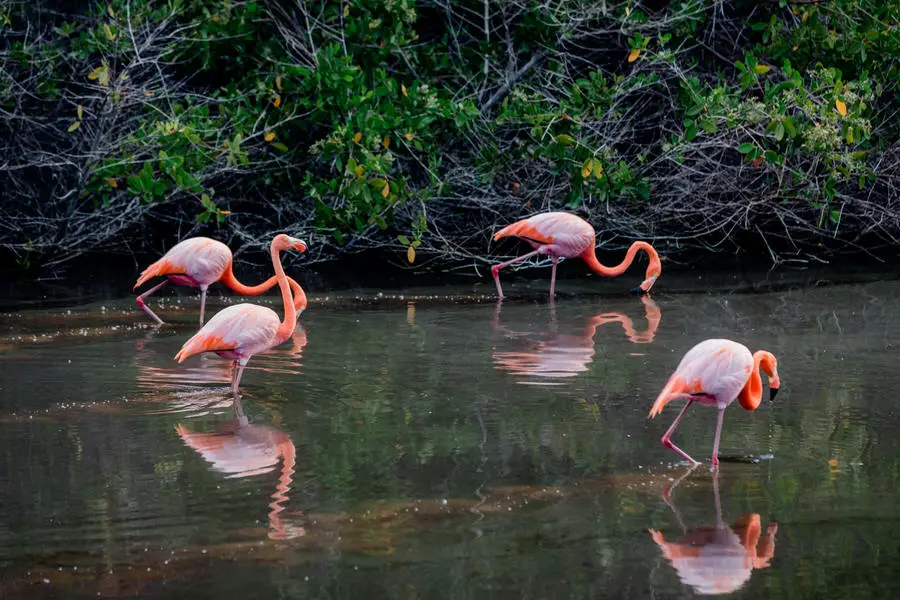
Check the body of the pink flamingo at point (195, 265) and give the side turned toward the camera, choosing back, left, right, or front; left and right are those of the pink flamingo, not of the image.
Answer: right

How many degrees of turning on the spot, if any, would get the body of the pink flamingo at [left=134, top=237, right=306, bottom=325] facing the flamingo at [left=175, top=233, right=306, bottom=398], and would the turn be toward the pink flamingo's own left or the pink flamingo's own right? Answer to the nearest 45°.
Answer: approximately 90° to the pink flamingo's own right

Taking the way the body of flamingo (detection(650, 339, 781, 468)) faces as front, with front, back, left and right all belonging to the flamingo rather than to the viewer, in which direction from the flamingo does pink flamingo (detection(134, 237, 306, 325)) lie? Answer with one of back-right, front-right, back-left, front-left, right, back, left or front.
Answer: back-left

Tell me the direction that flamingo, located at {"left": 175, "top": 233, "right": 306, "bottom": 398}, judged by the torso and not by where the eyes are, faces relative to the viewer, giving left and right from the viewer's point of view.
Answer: facing to the right of the viewer

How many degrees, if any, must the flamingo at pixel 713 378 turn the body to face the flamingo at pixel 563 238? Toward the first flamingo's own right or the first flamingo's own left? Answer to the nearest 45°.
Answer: approximately 90° to the first flamingo's own left

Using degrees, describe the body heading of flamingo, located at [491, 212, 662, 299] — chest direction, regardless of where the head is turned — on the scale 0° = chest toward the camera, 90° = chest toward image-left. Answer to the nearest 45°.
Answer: approximately 270°

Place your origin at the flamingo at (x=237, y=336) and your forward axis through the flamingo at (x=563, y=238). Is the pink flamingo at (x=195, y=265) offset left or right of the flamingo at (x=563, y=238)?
left

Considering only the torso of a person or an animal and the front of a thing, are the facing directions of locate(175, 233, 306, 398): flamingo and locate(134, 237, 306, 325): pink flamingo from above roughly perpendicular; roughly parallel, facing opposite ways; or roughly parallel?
roughly parallel

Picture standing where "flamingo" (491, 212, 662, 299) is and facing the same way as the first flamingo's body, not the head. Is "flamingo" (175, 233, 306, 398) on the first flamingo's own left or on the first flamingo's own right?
on the first flamingo's own right

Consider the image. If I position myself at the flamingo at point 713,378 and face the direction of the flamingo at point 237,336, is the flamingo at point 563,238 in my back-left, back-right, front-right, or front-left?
front-right

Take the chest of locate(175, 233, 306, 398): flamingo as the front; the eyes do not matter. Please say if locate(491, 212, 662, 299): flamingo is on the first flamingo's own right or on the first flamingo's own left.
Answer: on the first flamingo's own left

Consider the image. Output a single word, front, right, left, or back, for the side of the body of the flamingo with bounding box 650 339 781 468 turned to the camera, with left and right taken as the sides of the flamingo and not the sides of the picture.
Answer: right

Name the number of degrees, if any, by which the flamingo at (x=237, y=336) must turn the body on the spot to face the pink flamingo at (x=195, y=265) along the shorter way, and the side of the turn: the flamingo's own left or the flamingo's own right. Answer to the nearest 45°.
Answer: approximately 90° to the flamingo's own left

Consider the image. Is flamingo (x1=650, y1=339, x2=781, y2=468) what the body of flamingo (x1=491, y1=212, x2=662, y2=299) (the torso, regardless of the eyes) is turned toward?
no

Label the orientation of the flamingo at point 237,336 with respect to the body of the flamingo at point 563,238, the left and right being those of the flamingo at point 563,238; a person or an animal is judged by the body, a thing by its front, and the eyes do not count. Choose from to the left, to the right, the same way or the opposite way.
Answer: the same way

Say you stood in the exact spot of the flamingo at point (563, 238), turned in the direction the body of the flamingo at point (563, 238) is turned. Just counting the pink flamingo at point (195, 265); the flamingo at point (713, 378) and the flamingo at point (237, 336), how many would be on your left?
0

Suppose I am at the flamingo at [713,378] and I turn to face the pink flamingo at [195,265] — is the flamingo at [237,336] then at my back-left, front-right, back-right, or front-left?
front-left

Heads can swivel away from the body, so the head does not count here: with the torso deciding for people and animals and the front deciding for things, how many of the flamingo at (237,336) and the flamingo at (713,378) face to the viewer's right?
2
